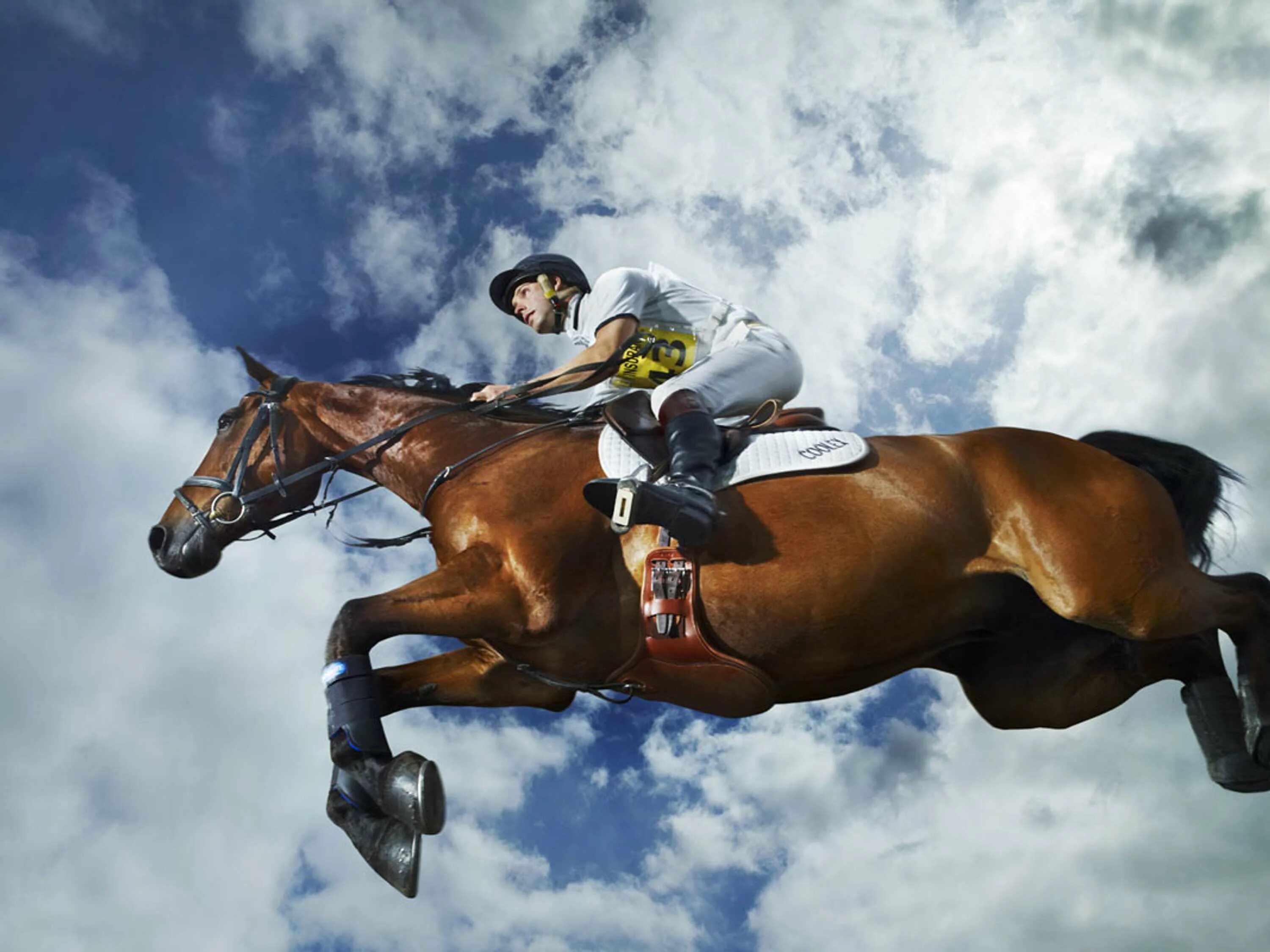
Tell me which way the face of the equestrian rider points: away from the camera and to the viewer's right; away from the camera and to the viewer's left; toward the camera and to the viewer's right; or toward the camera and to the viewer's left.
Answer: toward the camera and to the viewer's left

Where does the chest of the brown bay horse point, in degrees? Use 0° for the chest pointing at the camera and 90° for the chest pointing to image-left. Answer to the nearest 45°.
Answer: approximately 90°
